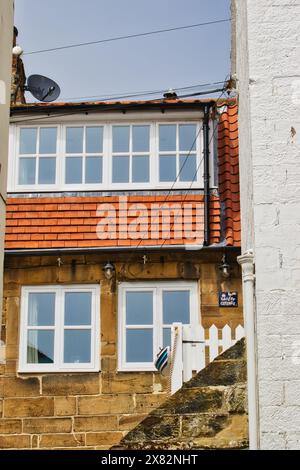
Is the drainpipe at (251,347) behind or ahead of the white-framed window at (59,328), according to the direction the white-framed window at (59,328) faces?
ahead

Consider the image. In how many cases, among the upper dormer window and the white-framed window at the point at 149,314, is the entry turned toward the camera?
2

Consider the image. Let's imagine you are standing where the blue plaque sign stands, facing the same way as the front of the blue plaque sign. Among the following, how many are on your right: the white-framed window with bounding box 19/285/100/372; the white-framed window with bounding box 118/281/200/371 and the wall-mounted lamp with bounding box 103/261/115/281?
3

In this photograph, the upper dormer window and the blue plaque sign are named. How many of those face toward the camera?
2

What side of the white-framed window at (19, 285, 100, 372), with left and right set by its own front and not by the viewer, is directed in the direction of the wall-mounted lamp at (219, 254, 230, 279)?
left

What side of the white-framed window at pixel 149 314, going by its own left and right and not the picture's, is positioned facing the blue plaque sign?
left

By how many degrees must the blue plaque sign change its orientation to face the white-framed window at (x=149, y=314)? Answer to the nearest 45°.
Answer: approximately 90° to its right

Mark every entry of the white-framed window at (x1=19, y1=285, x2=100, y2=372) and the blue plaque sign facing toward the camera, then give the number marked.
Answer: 2

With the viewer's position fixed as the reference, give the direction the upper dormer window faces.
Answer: facing the viewer

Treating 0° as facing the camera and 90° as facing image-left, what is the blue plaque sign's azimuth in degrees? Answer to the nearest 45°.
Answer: approximately 0°
